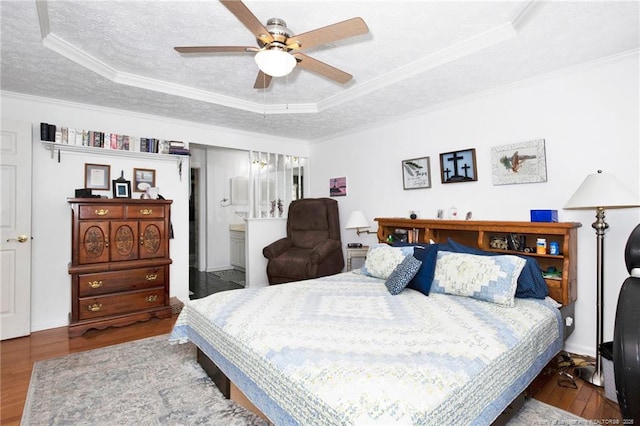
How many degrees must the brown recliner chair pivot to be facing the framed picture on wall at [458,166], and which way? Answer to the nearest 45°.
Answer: approximately 90° to its left

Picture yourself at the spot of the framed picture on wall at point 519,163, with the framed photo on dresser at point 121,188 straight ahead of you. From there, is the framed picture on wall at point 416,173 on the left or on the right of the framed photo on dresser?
right

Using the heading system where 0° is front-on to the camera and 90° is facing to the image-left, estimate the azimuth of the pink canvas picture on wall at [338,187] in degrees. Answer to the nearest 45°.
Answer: approximately 45°

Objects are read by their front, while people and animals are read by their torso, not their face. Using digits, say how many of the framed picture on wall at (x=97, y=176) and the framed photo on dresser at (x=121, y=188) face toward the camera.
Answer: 2
